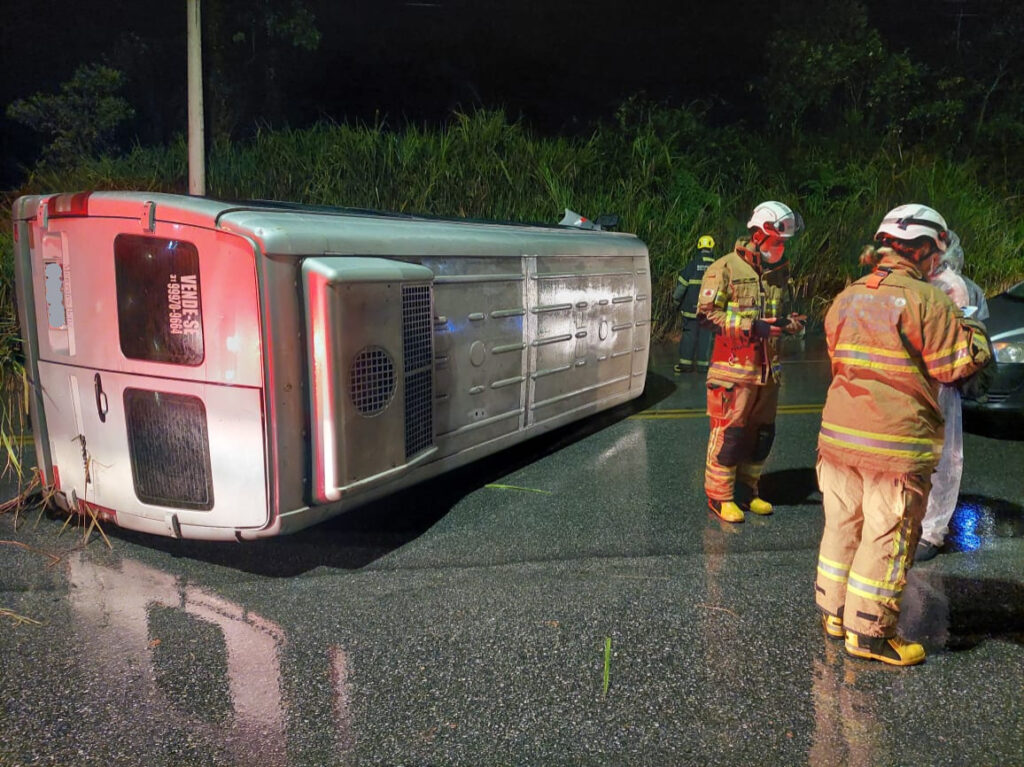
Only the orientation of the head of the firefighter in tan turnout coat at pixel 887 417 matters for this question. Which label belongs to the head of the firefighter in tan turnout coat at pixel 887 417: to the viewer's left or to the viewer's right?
to the viewer's right

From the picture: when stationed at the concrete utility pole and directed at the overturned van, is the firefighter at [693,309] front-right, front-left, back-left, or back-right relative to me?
front-left

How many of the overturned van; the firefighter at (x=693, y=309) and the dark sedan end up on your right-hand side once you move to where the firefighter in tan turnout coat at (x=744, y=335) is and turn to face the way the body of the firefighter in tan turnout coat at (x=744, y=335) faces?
1

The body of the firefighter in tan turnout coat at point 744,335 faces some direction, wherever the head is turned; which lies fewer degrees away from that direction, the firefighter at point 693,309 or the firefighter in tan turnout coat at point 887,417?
the firefighter in tan turnout coat

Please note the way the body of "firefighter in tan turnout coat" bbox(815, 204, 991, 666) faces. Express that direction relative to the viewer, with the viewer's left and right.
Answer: facing away from the viewer and to the right of the viewer

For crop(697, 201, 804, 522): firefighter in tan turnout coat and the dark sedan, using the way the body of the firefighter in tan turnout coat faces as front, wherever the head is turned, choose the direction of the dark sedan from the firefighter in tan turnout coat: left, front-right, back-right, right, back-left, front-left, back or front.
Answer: left

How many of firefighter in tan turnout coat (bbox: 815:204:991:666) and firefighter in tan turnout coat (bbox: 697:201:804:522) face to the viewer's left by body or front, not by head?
0

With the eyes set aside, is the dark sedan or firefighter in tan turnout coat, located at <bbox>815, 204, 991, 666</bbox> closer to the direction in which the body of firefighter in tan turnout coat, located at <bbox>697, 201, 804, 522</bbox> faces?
the firefighter in tan turnout coat

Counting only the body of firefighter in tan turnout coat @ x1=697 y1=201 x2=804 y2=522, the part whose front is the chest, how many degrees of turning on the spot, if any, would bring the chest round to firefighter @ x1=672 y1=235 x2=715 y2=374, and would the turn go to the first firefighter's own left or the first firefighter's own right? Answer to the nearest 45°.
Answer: approximately 135° to the first firefighter's own left

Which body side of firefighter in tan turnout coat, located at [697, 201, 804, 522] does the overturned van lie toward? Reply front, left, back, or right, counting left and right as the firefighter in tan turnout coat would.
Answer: right

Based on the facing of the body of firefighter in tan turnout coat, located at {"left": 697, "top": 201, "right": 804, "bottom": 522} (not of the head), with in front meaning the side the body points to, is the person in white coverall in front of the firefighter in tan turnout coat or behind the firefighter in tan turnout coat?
in front

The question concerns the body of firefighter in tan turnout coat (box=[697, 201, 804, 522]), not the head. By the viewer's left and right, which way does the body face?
facing the viewer and to the right of the viewer

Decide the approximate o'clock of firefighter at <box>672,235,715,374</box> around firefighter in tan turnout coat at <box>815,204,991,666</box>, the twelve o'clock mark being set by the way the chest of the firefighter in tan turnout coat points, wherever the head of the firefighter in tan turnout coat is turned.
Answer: The firefighter is roughly at 10 o'clock from the firefighter in tan turnout coat.

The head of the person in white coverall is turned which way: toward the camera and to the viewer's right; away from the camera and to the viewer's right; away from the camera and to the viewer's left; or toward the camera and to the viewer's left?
toward the camera and to the viewer's left

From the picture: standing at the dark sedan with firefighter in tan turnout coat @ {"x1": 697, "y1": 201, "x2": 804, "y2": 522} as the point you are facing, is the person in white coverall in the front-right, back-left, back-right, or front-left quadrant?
front-left

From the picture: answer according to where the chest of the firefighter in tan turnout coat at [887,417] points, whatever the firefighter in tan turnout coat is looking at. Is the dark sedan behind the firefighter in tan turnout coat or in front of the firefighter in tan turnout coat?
in front

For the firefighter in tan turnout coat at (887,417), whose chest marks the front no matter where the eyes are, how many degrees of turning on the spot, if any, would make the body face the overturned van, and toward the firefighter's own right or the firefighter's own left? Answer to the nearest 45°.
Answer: approximately 135° to the firefighter's own left
